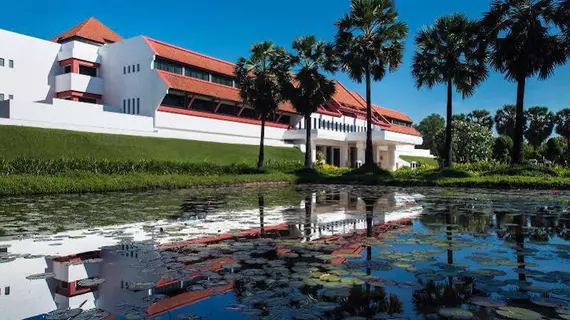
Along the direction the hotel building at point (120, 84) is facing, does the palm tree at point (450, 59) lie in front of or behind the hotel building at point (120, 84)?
in front

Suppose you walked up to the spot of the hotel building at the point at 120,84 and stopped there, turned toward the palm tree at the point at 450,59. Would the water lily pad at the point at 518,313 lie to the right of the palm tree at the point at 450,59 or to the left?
right

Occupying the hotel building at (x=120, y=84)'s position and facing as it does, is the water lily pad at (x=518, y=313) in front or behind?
in front

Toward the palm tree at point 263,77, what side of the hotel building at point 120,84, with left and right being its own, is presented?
front

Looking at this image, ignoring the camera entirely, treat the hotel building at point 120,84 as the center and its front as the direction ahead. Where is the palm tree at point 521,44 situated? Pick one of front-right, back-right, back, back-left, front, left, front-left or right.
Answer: front

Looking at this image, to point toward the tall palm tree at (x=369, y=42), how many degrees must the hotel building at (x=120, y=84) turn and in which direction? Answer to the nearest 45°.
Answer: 0° — it already faces it

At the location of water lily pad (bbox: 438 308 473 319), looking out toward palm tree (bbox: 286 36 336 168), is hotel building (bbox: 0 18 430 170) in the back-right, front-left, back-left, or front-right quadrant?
front-left

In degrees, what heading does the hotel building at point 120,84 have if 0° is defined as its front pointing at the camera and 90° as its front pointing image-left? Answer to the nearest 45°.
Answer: approximately 315°

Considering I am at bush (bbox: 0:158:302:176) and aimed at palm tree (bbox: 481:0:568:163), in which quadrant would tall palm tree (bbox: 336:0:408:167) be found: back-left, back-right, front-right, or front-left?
front-left
